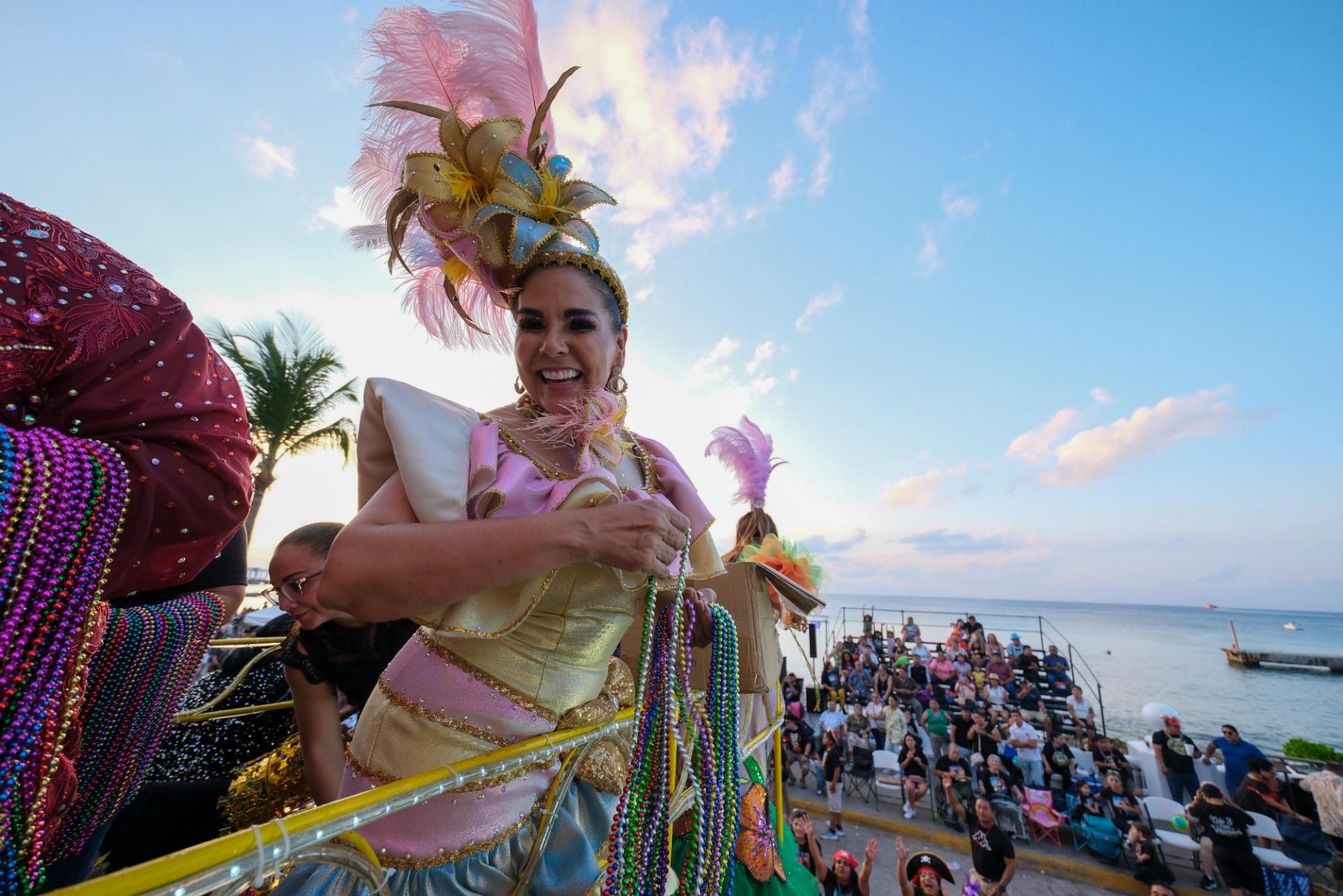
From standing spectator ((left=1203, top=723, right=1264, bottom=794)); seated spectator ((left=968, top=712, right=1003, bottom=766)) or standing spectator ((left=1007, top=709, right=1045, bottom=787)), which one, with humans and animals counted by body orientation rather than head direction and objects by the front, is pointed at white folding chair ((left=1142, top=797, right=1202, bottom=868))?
standing spectator ((left=1203, top=723, right=1264, bottom=794))

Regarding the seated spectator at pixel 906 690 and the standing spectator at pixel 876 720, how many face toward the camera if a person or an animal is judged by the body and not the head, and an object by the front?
2

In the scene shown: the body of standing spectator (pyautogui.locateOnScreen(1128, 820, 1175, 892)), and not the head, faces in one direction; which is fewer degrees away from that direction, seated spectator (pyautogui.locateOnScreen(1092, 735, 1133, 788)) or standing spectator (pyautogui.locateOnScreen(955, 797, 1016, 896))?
the standing spectator

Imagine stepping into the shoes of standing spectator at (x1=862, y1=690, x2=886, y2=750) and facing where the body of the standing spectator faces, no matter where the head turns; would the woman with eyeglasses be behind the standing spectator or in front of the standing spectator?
in front

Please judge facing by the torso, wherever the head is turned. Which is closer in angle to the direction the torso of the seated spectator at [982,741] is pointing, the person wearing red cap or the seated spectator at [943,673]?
the person wearing red cap

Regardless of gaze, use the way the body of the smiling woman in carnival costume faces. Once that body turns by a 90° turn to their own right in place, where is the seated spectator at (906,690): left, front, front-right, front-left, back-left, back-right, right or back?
back

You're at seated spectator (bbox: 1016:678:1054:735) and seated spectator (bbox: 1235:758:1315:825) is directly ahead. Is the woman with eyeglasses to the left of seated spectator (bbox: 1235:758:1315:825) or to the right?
right

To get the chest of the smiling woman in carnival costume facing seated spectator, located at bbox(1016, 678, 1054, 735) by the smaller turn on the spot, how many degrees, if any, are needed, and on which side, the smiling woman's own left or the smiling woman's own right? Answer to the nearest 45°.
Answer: approximately 90° to the smiling woman's own left

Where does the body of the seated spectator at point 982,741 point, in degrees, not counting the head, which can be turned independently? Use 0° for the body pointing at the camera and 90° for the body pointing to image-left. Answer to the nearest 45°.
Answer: approximately 45°
